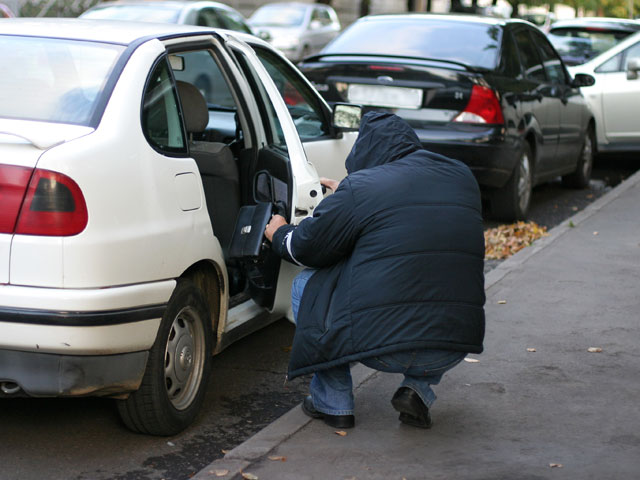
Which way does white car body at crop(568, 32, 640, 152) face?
to the viewer's left

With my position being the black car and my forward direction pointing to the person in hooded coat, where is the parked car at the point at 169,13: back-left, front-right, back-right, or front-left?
back-right

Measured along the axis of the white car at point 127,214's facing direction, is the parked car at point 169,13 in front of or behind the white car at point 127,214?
in front

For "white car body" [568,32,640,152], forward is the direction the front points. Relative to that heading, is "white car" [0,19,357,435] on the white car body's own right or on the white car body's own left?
on the white car body's own left

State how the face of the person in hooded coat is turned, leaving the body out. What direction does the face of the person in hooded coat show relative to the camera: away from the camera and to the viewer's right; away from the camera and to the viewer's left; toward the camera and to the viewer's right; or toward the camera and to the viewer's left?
away from the camera and to the viewer's left

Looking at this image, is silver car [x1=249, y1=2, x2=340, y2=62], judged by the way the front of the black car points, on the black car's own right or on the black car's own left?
on the black car's own left

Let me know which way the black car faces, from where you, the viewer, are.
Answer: facing away from the viewer and to the right of the viewer
